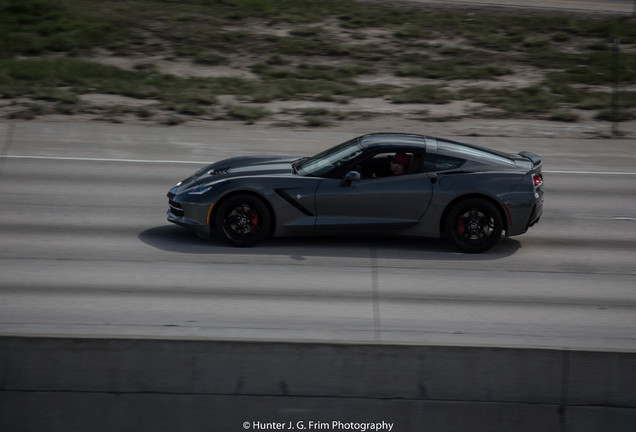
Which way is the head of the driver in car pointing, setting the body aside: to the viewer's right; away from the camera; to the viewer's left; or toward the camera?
to the viewer's left

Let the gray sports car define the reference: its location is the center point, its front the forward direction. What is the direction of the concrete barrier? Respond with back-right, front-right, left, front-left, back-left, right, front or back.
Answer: left

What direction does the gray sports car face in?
to the viewer's left
